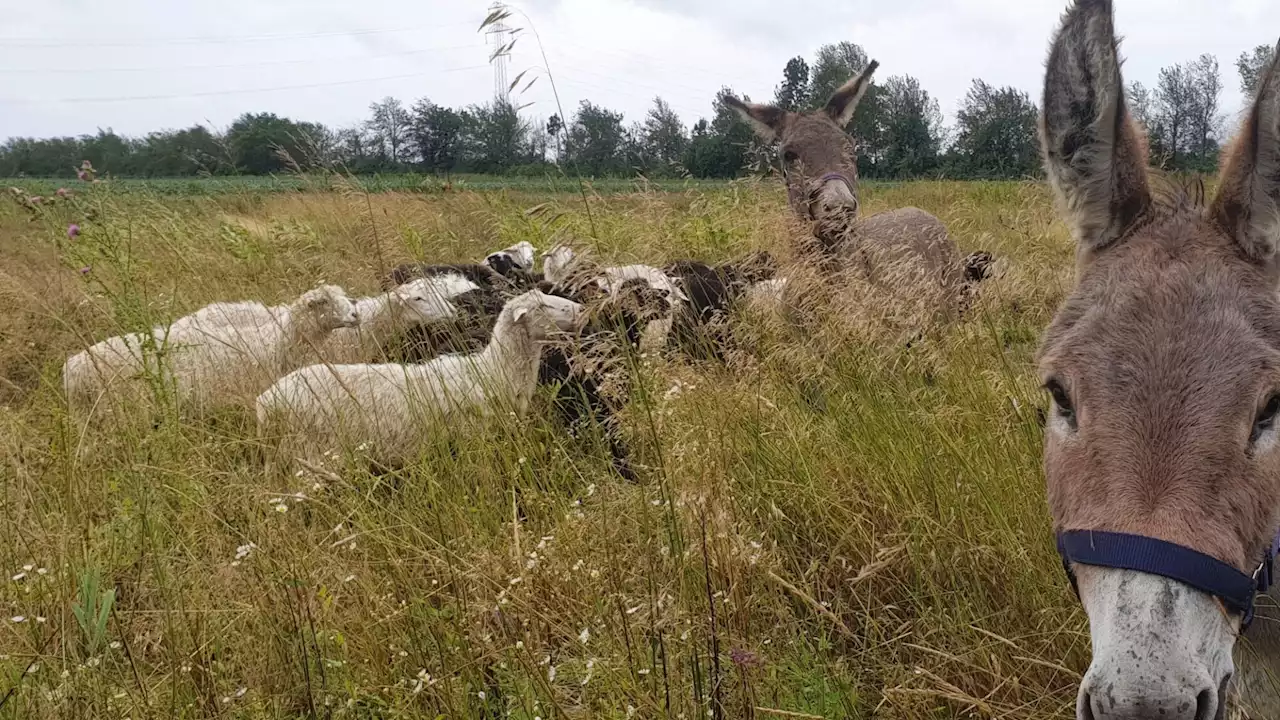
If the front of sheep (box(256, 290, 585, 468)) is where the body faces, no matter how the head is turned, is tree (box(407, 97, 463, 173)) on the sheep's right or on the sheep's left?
on the sheep's left

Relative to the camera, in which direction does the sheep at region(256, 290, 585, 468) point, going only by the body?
to the viewer's right

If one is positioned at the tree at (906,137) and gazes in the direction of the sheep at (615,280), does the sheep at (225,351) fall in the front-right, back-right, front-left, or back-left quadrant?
front-right

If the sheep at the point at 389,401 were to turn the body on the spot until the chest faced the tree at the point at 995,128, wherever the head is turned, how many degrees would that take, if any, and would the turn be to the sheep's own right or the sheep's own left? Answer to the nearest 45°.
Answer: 0° — it already faces it

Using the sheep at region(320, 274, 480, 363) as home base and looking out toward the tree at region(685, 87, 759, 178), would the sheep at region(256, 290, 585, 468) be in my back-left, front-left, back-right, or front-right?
back-right

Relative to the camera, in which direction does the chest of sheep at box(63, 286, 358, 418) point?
to the viewer's right

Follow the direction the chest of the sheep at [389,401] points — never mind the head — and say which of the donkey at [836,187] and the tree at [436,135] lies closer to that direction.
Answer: the donkey

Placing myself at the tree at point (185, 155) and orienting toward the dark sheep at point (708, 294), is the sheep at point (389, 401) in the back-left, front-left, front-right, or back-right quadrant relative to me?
front-right
